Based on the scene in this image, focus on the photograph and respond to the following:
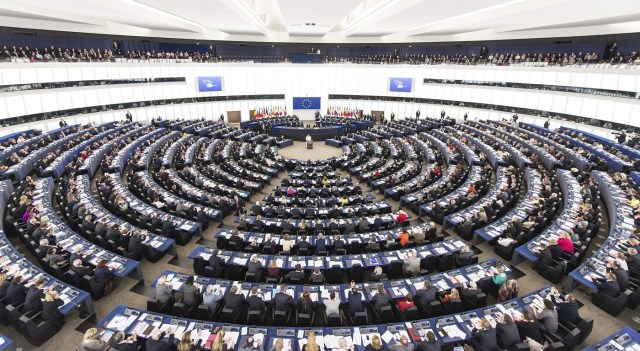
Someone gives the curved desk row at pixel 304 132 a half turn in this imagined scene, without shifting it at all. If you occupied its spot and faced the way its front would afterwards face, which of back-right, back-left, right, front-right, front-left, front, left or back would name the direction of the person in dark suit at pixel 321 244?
back

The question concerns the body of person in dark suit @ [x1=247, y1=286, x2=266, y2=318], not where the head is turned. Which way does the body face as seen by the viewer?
away from the camera

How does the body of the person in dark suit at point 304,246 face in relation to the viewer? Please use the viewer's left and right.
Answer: facing away from the viewer

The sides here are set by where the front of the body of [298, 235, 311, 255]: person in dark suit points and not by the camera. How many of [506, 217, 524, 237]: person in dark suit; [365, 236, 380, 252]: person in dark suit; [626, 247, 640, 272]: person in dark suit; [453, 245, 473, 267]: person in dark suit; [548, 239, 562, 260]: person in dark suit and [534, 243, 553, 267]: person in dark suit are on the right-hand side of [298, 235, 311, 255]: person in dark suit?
6

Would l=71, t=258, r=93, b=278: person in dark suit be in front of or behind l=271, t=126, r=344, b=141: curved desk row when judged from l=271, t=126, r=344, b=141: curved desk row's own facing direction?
in front

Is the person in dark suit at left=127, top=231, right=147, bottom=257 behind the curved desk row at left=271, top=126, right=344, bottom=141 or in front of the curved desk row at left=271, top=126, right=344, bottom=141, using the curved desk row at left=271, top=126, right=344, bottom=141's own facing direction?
in front

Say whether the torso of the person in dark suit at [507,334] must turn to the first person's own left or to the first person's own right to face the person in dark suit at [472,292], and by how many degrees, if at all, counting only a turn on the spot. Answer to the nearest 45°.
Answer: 0° — they already face them

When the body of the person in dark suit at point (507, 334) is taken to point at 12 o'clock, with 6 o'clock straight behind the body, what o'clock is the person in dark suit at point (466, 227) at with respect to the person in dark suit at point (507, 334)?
the person in dark suit at point (466, 227) is roughly at 1 o'clock from the person in dark suit at point (507, 334).

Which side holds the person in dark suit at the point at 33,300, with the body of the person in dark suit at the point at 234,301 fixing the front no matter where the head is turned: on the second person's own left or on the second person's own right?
on the second person's own left

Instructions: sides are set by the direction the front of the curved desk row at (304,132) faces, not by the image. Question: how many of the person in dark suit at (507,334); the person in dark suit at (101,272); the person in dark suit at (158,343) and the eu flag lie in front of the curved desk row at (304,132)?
3

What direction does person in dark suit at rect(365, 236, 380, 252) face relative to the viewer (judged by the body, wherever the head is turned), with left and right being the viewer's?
facing away from the viewer

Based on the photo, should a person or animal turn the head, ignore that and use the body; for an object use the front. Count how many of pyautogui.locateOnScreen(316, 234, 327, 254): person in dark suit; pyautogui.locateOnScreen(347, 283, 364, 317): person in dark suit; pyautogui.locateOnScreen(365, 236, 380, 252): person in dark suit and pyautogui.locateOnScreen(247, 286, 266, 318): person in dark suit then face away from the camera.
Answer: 4

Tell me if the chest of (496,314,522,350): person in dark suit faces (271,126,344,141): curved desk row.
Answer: yes

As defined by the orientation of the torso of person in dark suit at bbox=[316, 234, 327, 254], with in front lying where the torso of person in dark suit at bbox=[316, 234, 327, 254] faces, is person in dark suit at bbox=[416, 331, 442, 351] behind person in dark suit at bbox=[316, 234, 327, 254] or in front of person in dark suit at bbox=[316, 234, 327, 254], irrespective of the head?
behind

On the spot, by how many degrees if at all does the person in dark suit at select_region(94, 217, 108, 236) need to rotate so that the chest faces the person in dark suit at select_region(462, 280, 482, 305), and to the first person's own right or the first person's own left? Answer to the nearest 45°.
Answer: approximately 90° to the first person's own right

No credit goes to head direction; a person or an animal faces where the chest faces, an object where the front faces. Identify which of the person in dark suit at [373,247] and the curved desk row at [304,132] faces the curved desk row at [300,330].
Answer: the curved desk row at [304,132]

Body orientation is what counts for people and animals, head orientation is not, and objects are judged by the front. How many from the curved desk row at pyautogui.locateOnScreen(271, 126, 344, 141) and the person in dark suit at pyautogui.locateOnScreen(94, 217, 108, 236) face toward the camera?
1
